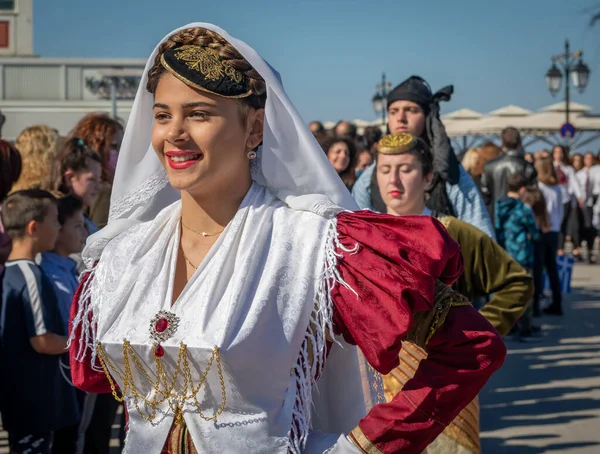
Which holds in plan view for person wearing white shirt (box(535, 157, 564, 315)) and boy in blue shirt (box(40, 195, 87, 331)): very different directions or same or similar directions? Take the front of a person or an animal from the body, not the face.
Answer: very different directions

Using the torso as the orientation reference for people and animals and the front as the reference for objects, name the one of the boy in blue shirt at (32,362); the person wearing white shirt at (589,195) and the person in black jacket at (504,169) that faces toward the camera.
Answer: the person wearing white shirt

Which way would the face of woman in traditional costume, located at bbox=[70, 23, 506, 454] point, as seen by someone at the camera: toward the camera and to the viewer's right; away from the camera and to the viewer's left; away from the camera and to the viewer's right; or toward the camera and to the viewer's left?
toward the camera and to the viewer's left

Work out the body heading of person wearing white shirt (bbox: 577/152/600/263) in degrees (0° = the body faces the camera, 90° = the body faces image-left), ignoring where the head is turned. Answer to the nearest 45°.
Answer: approximately 0°

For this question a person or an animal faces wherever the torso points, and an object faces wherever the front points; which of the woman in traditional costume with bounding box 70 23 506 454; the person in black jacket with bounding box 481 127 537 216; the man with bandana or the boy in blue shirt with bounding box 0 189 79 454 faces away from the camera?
the person in black jacket

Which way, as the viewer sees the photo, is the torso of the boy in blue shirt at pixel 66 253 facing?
to the viewer's right

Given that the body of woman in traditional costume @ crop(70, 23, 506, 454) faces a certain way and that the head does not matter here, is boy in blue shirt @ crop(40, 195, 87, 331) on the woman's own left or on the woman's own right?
on the woman's own right

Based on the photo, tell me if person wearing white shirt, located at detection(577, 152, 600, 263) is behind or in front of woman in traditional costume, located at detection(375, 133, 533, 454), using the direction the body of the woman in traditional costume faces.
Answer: behind

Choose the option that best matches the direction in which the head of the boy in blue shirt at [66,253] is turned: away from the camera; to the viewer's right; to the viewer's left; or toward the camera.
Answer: to the viewer's right

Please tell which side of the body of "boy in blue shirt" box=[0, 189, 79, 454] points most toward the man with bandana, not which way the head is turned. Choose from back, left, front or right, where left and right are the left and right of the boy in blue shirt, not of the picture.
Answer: front

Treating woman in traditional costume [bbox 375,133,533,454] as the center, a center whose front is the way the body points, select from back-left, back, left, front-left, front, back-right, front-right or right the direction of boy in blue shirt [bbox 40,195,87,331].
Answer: front-right
